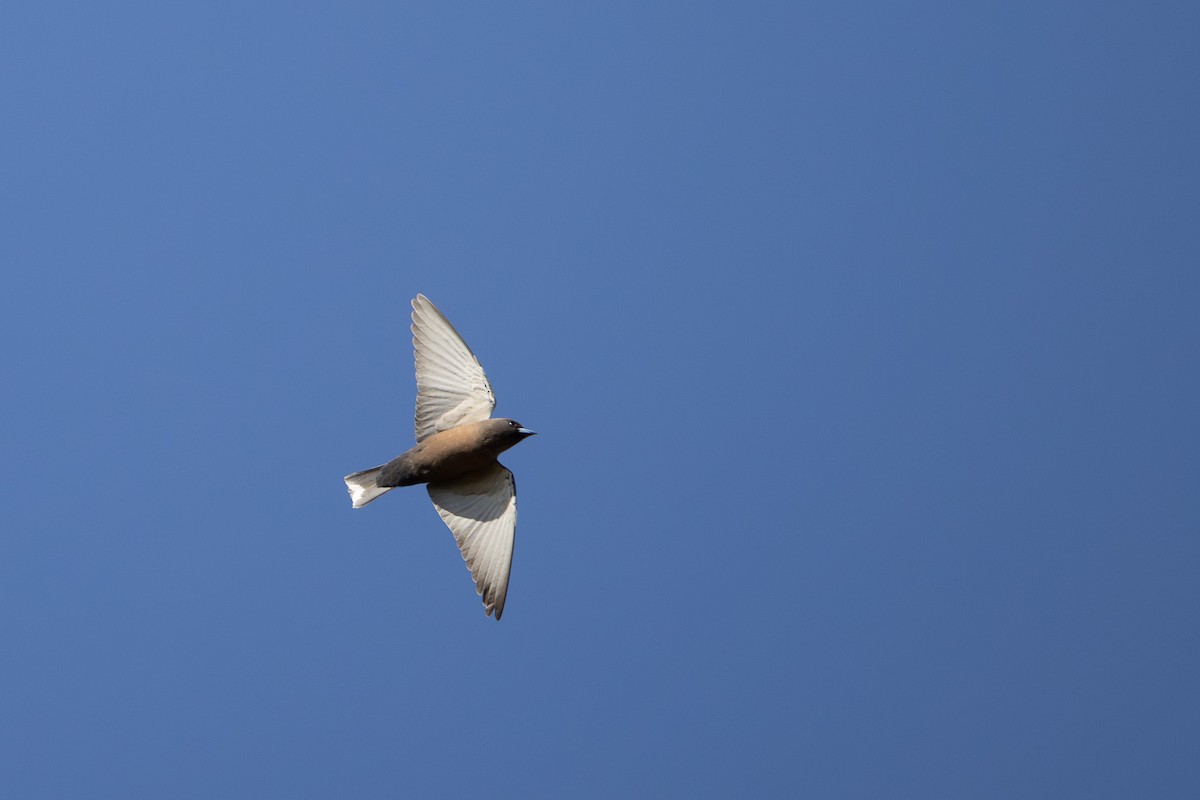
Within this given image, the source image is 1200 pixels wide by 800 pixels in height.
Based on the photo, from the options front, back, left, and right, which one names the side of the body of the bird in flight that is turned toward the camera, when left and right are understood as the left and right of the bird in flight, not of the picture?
right
